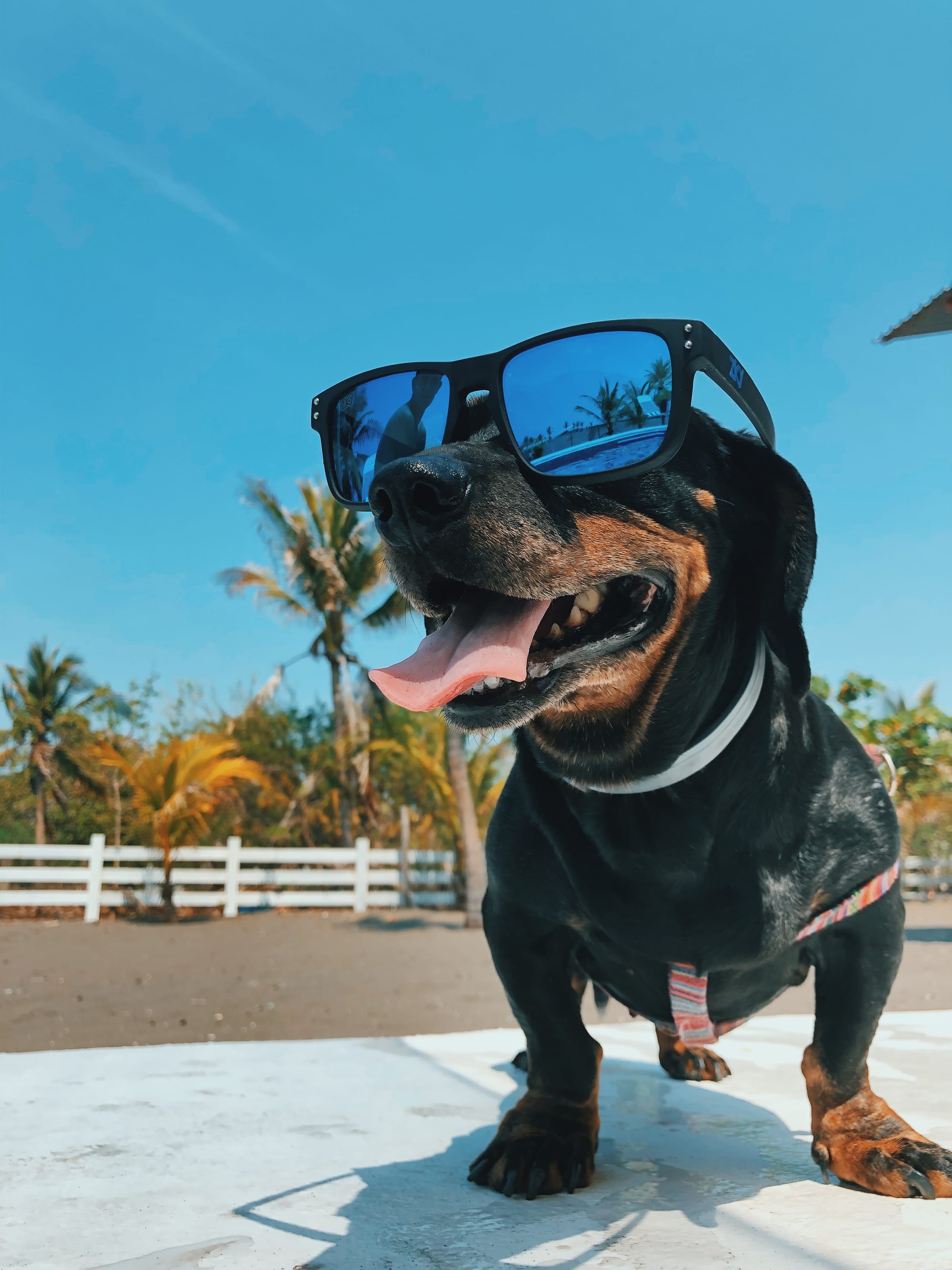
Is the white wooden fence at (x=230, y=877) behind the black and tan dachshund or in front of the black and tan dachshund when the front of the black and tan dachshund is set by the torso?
behind

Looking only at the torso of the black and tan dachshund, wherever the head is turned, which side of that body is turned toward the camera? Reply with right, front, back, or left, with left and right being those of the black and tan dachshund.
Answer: front

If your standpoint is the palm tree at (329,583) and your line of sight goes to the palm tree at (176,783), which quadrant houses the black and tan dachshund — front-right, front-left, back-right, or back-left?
front-left

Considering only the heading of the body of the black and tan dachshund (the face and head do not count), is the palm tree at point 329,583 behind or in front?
behind

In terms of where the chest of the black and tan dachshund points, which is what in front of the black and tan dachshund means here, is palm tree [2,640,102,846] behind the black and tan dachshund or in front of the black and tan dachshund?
behind

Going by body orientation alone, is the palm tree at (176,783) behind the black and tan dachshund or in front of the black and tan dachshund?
behind

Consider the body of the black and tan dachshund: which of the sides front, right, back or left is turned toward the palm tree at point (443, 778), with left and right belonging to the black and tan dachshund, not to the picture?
back
